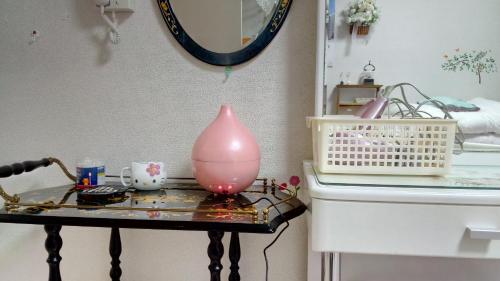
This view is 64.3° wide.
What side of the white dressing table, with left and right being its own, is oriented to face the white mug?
right

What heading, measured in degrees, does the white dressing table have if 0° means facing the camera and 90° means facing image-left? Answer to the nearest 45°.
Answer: approximately 0°

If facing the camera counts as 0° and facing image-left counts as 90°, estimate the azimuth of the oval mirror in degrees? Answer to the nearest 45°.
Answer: approximately 0°

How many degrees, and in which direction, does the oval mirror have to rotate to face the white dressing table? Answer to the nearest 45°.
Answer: approximately 45° to its left

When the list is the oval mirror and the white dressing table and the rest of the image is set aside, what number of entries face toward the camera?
2
